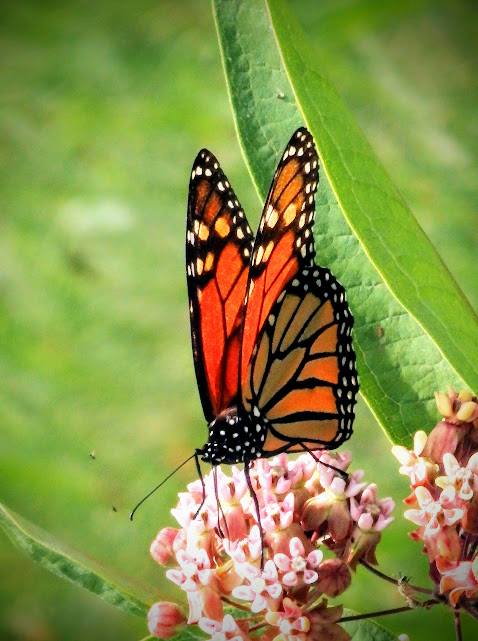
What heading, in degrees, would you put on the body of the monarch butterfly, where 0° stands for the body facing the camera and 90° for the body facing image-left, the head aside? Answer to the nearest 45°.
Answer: approximately 45°
